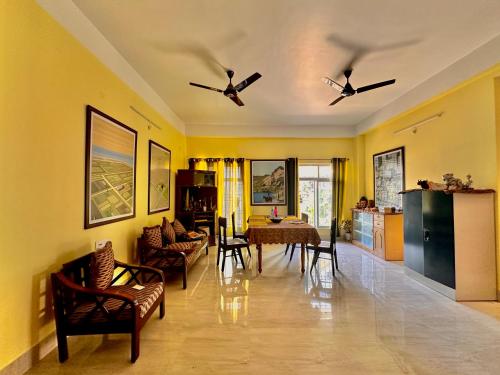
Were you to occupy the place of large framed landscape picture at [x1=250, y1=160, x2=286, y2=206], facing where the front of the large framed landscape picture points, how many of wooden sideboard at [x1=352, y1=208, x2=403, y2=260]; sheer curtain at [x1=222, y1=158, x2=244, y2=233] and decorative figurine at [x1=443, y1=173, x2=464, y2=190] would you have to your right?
1

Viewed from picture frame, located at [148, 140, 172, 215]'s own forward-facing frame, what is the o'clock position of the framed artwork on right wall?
The framed artwork on right wall is roughly at 11 o'clock from the picture frame.

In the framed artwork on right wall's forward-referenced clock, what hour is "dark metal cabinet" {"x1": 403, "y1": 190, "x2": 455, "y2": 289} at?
The dark metal cabinet is roughly at 10 o'clock from the framed artwork on right wall.

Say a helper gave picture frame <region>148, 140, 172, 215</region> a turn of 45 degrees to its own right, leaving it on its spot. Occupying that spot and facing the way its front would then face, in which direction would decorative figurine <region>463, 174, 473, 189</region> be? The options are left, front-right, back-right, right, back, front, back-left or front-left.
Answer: front-left

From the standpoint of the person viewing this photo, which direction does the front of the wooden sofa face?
facing the viewer and to the right of the viewer

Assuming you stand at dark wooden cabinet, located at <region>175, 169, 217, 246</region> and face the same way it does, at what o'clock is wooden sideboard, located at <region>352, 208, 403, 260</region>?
The wooden sideboard is roughly at 10 o'clock from the dark wooden cabinet.

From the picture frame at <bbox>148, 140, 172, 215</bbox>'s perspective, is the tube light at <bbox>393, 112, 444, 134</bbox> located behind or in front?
in front

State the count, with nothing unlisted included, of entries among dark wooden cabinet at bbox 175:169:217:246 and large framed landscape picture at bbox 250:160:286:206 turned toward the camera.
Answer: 2

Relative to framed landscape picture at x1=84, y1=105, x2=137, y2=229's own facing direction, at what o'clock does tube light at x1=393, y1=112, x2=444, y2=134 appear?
The tube light is roughly at 11 o'clock from the framed landscape picture.

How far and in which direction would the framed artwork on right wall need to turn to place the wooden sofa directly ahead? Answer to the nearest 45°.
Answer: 0° — it already faces it

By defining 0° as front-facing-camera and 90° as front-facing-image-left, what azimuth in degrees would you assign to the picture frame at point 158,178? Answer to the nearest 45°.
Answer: approximately 315°

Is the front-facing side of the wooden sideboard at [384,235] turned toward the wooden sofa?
yes

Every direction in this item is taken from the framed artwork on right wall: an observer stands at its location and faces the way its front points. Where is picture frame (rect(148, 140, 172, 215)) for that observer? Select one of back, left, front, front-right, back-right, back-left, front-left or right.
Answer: front

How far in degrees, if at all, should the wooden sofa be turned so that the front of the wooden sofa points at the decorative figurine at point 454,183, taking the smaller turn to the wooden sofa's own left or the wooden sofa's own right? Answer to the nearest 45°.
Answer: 0° — it already faces it

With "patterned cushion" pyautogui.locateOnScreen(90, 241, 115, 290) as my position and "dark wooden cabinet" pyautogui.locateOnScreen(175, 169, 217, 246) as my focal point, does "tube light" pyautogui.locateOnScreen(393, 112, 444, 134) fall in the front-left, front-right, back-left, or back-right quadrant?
front-right

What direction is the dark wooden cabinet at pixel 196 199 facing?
toward the camera

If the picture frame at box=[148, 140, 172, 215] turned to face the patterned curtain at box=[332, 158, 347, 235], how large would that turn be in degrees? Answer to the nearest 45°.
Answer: approximately 45° to its left

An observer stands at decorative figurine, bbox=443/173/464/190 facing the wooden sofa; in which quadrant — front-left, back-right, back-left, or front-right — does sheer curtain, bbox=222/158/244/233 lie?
front-right

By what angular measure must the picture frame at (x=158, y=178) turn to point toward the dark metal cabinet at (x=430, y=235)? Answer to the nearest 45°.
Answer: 0° — it already faces it

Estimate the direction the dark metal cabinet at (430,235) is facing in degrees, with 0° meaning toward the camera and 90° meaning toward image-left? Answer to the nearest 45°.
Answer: approximately 45°
